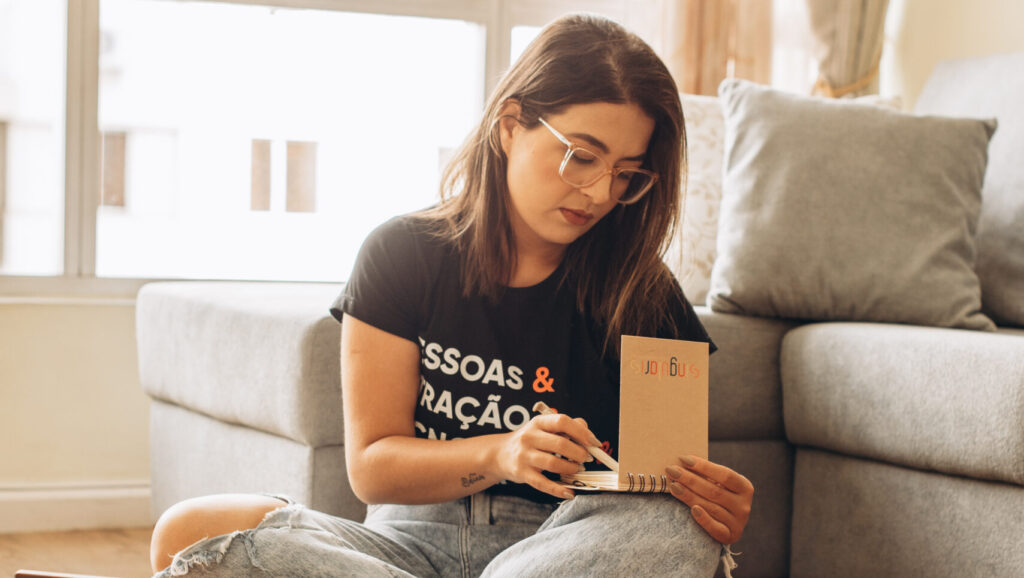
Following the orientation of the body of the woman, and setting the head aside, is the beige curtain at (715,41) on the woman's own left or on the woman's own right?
on the woman's own left

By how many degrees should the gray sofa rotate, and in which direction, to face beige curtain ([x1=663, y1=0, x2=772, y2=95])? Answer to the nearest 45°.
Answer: approximately 135° to its right

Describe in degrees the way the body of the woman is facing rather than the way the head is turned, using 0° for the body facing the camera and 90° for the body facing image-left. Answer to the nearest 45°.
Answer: approximately 315°

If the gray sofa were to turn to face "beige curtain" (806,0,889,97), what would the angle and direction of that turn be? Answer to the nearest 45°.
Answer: approximately 135° to its right

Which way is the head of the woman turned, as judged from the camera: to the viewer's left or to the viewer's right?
to the viewer's right

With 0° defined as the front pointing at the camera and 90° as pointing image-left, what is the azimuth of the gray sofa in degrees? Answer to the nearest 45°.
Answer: approximately 45°
